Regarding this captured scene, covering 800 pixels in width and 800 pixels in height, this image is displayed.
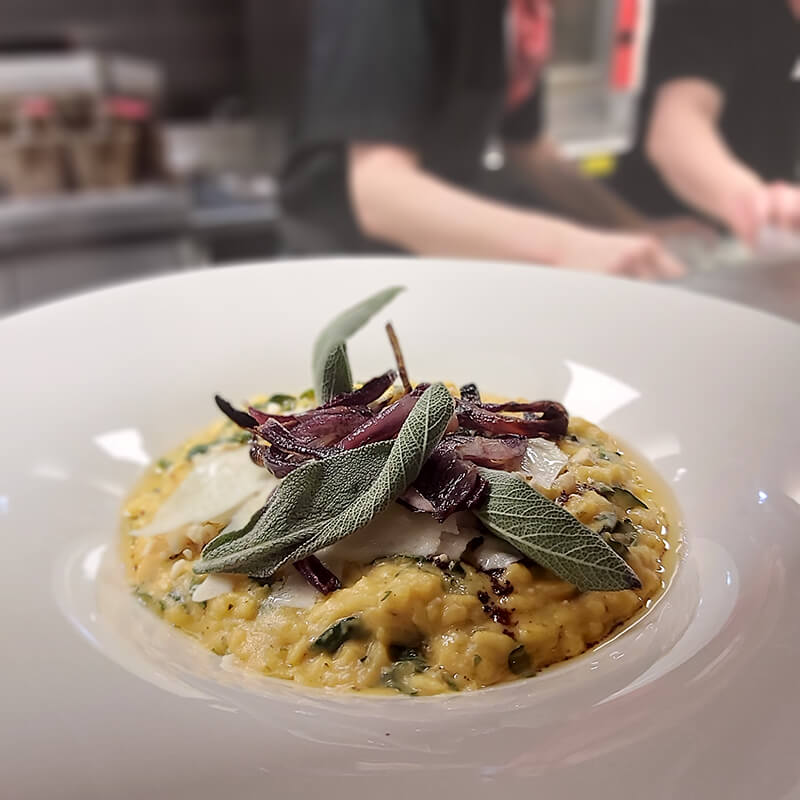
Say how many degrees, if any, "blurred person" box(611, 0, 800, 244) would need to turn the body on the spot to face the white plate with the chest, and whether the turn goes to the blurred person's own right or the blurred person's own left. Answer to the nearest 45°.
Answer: approximately 45° to the blurred person's own right

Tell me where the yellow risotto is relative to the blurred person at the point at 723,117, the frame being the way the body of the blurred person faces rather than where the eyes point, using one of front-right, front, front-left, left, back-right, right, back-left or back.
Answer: front-right

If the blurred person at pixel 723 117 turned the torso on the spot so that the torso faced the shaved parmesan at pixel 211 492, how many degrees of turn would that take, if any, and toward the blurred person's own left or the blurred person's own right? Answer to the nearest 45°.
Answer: approximately 45° to the blurred person's own right

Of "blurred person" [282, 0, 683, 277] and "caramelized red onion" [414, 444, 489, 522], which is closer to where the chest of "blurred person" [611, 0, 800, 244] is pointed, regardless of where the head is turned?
the caramelized red onion

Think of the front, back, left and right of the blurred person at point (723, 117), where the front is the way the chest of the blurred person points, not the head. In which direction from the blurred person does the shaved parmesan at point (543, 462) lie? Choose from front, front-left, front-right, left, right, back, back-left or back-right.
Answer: front-right

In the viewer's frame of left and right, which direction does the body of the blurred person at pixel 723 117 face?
facing the viewer and to the right of the viewer

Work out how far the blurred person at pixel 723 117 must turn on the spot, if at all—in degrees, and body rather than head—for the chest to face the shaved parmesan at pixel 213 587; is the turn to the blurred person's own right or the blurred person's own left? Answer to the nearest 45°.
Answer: approximately 45° to the blurred person's own right
